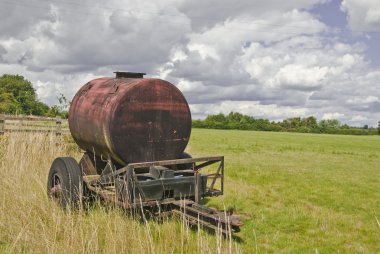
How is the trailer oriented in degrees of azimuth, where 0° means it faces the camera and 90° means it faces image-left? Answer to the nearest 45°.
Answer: approximately 315°

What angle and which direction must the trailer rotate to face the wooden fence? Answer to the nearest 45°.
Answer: approximately 180°
